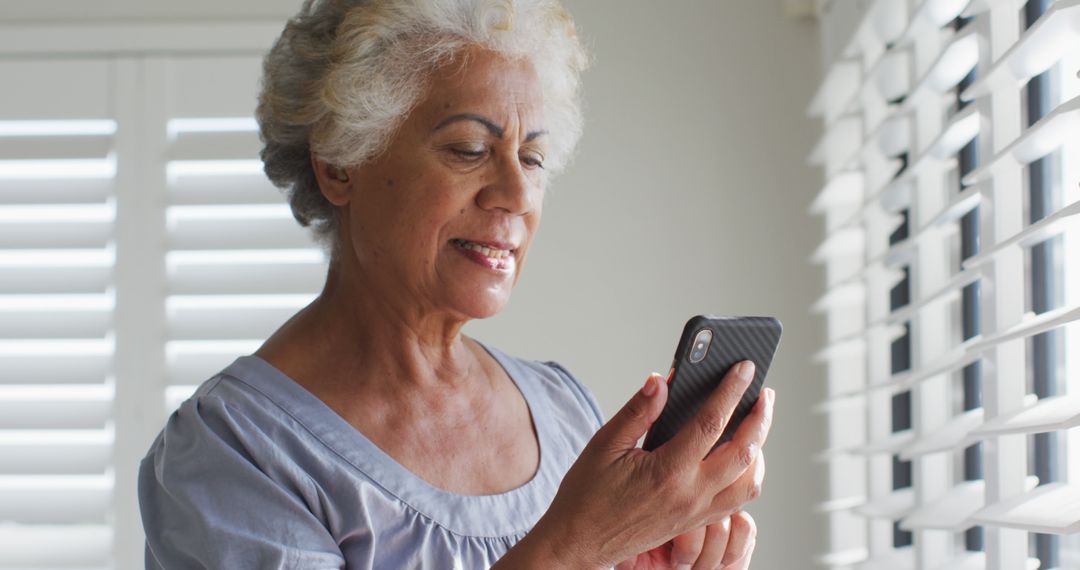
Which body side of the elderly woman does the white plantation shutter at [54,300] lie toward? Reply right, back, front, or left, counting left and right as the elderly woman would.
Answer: back

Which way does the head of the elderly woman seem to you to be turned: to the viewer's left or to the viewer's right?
to the viewer's right

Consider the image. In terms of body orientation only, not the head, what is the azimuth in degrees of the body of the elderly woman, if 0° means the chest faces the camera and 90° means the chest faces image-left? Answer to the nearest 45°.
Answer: approximately 315°

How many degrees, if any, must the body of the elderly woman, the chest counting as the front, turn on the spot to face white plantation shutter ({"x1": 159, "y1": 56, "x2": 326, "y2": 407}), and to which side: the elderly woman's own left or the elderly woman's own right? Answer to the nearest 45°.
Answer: approximately 135° to the elderly woman's own left

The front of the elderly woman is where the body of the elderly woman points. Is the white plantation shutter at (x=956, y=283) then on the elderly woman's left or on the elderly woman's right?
on the elderly woman's left

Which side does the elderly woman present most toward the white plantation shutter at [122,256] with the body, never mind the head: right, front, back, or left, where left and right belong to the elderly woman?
back
